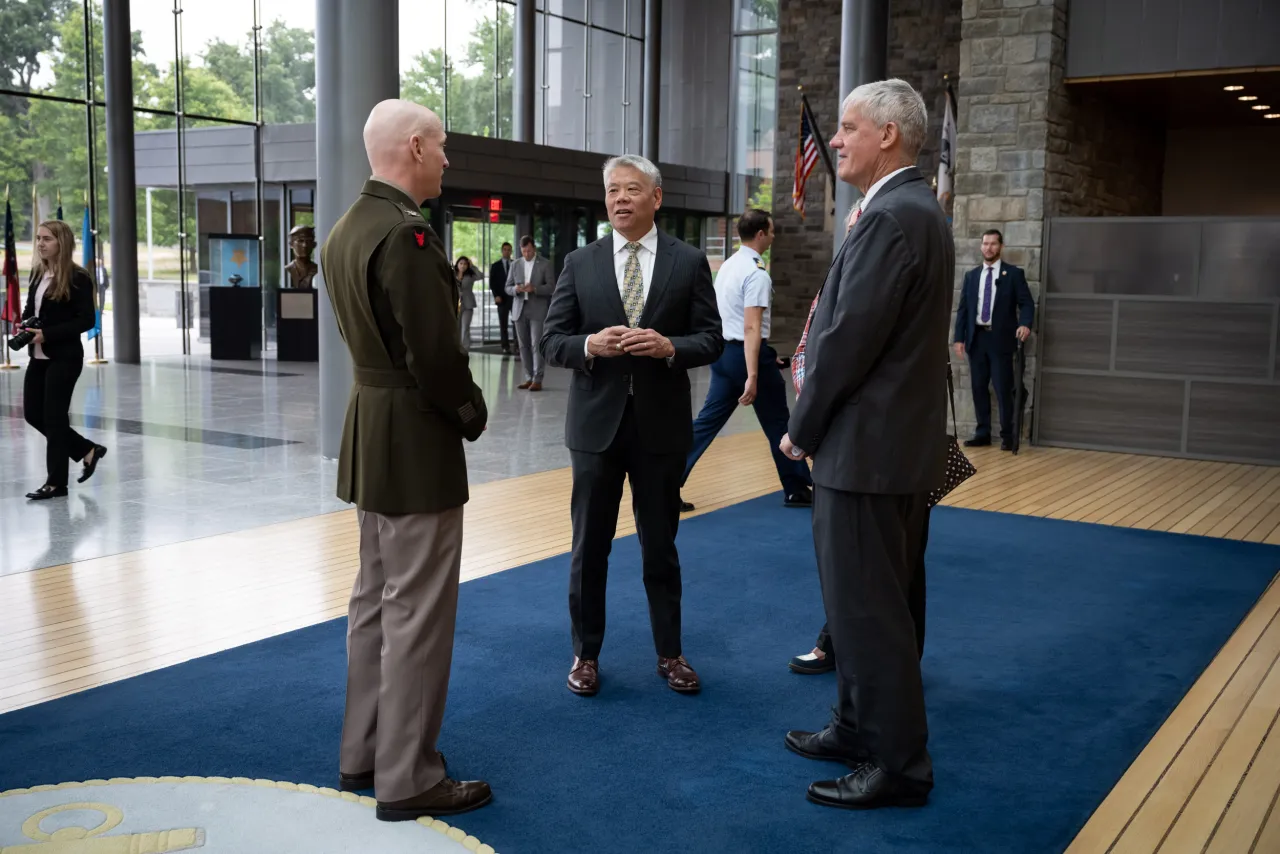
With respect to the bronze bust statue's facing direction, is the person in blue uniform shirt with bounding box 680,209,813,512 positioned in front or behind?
in front

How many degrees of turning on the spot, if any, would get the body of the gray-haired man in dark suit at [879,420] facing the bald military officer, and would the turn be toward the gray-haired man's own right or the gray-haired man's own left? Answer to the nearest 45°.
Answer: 0° — they already face them

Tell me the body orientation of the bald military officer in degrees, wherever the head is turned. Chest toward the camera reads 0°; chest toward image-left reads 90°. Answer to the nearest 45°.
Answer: approximately 225°

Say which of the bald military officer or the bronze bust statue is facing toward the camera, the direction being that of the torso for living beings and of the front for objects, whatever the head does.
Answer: the bronze bust statue

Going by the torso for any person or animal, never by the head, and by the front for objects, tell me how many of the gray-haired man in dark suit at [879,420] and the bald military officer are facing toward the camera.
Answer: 0

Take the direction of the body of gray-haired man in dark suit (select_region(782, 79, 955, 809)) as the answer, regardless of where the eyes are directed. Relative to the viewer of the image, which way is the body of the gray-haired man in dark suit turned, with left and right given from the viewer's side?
facing to the left of the viewer

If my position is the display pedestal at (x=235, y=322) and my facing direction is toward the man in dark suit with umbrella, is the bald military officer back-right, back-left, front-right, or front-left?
front-right

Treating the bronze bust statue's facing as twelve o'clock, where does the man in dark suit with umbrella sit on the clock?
The man in dark suit with umbrella is roughly at 11 o'clock from the bronze bust statue.

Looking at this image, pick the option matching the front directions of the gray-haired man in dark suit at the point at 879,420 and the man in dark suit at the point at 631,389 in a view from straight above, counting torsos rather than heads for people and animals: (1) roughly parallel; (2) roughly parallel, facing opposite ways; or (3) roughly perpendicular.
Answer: roughly perpendicular

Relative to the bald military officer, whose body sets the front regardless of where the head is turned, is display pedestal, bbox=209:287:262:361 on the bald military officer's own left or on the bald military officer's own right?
on the bald military officer's own left

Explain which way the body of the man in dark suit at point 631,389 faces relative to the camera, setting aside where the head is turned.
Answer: toward the camera

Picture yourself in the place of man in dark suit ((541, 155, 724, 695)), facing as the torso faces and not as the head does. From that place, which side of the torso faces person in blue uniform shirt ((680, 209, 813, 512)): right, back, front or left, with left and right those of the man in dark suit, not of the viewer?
back
